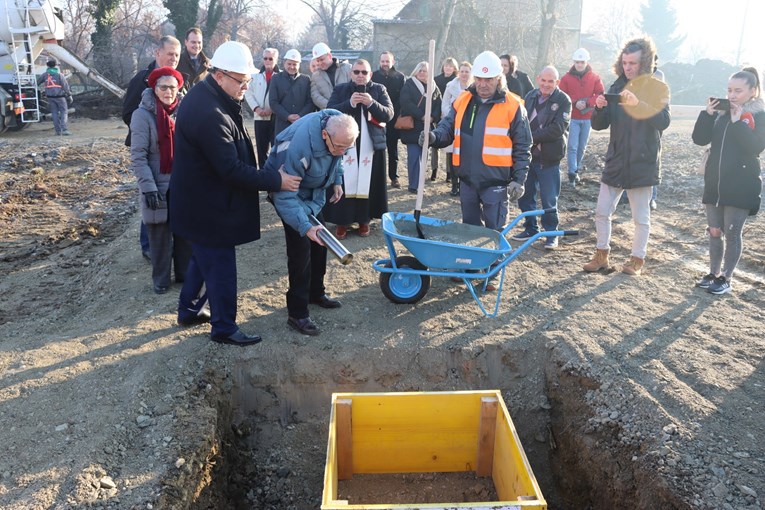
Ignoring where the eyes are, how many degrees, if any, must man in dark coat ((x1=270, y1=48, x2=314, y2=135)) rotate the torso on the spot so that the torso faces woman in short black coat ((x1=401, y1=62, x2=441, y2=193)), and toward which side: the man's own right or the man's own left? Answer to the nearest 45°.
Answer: approximately 90° to the man's own left

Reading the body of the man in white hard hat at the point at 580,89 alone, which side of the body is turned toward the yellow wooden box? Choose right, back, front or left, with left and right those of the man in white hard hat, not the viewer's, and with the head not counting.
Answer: front

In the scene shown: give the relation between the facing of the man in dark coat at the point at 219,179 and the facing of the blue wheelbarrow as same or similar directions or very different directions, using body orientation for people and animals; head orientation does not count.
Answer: very different directions

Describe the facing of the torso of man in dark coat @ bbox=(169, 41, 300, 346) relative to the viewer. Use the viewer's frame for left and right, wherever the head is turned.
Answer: facing to the right of the viewer

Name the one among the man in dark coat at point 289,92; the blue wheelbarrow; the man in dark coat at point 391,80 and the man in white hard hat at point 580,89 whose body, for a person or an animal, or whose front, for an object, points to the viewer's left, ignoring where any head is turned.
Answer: the blue wheelbarrow

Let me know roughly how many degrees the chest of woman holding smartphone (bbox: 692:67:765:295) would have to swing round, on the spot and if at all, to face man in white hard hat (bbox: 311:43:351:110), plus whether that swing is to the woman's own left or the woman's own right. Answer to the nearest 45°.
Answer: approximately 45° to the woman's own right

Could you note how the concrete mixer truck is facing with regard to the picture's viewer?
facing away from the viewer and to the left of the viewer

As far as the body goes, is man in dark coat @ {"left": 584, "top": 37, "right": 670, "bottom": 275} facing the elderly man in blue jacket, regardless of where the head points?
yes

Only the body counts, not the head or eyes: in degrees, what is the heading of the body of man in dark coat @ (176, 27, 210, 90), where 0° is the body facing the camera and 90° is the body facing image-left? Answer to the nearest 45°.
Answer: approximately 315°

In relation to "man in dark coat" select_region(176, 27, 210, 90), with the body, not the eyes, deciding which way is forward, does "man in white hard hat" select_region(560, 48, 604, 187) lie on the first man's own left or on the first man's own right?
on the first man's own left

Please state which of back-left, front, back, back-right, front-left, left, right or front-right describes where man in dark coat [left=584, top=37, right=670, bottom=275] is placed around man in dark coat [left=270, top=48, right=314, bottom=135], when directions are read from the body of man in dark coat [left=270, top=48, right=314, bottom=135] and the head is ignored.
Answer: front-left

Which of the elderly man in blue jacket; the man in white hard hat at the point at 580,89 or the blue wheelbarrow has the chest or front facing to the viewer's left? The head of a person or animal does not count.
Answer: the blue wheelbarrow

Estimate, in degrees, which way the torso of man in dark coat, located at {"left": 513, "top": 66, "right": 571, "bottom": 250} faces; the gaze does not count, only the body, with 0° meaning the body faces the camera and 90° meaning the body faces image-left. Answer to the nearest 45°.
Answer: approximately 45°

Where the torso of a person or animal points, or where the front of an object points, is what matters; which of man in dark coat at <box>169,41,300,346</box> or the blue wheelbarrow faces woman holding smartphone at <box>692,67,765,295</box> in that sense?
the man in dark coat

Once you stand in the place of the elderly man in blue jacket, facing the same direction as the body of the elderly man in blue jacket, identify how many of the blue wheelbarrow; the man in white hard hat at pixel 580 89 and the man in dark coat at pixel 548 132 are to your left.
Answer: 3
